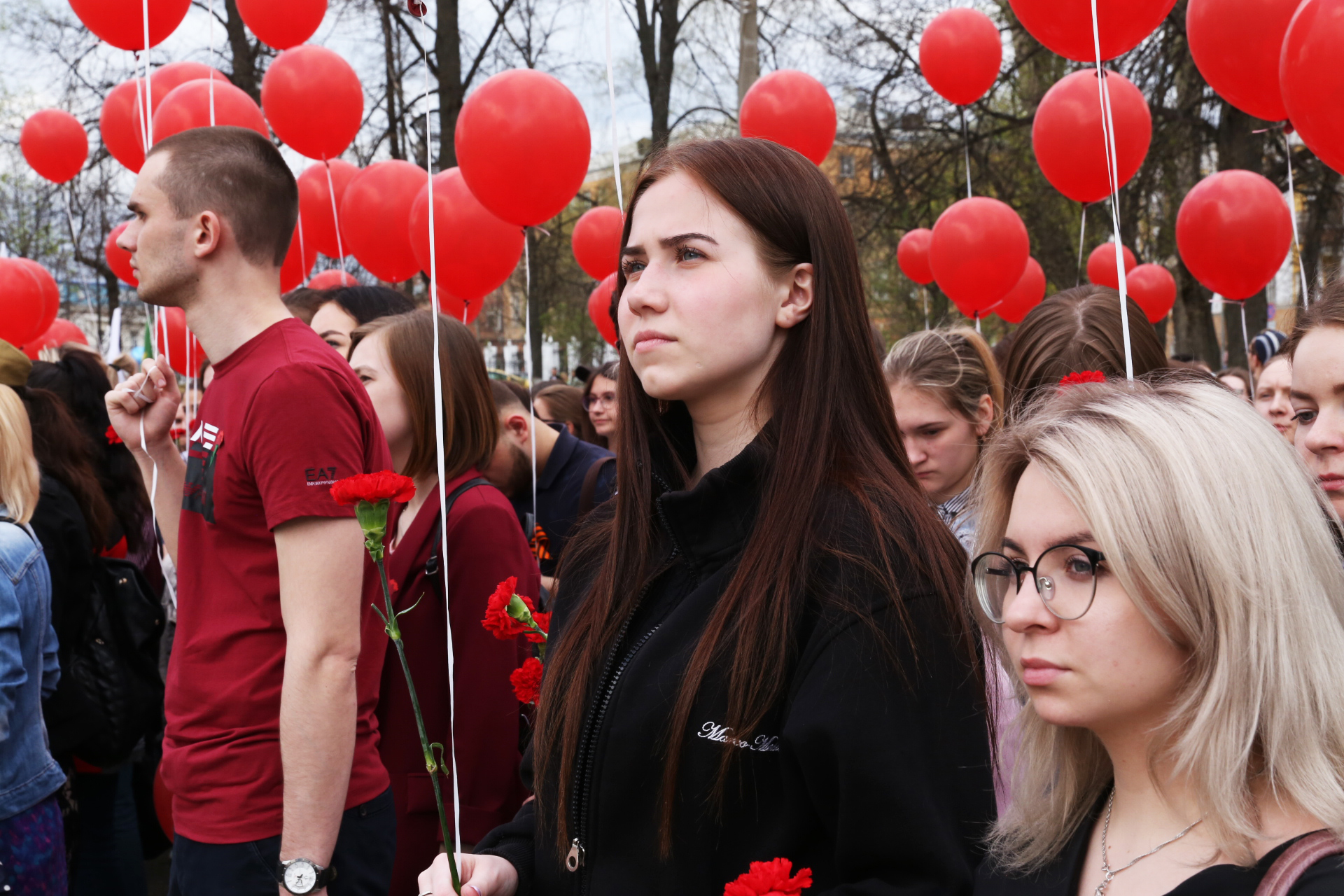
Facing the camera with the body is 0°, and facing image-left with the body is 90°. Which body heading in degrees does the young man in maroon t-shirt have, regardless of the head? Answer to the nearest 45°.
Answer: approximately 90°

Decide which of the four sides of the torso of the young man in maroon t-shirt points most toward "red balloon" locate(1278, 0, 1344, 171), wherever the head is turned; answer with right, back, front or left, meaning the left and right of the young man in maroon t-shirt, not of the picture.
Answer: back

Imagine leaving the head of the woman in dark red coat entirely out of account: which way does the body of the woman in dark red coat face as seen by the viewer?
to the viewer's left

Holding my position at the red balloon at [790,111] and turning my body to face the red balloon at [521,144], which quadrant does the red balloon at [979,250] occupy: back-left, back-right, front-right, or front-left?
back-left

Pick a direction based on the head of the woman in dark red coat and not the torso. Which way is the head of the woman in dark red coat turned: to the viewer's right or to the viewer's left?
to the viewer's left

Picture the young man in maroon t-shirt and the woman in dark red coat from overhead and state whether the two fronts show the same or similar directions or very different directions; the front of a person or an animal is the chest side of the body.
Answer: same or similar directions

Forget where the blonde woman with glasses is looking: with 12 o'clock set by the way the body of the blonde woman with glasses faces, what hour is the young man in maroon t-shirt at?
The young man in maroon t-shirt is roughly at 2 o'clock from the blonde woman with glasses.

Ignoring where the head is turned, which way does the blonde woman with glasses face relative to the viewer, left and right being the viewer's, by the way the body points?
facing the viewer and to the left of the viewer

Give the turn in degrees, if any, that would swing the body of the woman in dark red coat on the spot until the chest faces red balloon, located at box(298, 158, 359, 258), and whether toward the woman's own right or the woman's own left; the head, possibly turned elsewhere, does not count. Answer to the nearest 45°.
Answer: approximately 90° to the woman's own right

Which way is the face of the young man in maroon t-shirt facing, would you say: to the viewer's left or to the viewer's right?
to the viewer's left

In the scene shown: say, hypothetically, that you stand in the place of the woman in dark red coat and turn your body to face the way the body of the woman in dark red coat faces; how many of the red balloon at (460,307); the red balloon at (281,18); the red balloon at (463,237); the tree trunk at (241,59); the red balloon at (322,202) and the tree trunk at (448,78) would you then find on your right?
6

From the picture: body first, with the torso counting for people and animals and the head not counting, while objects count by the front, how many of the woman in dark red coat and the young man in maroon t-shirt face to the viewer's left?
2

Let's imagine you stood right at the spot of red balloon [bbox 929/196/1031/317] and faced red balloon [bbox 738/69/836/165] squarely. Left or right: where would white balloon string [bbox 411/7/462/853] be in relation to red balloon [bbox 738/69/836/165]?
left

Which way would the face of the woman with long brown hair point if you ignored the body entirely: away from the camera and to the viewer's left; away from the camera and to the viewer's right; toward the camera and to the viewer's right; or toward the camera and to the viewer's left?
toward the camera and to the viewer's left

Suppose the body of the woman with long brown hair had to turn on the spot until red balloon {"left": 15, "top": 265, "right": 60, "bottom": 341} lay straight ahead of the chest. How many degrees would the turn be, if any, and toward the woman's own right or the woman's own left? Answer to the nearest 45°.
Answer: approximately 90° to the woman's own right
